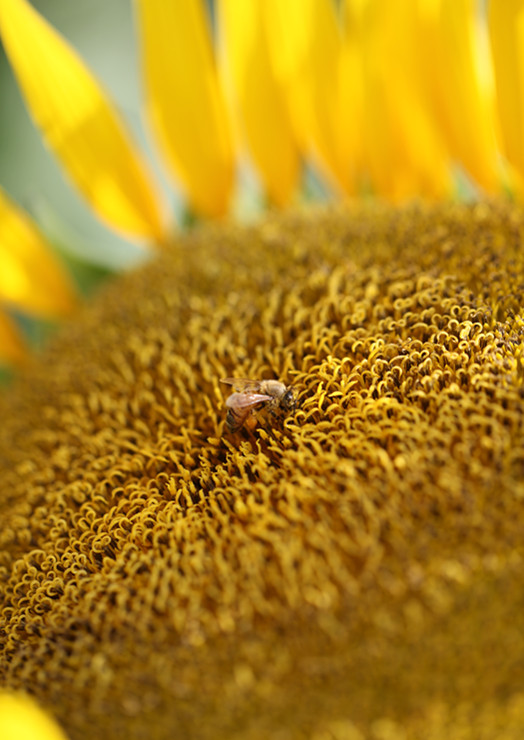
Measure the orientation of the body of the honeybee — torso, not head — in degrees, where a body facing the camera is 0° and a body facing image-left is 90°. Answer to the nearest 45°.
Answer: approximately 270°
